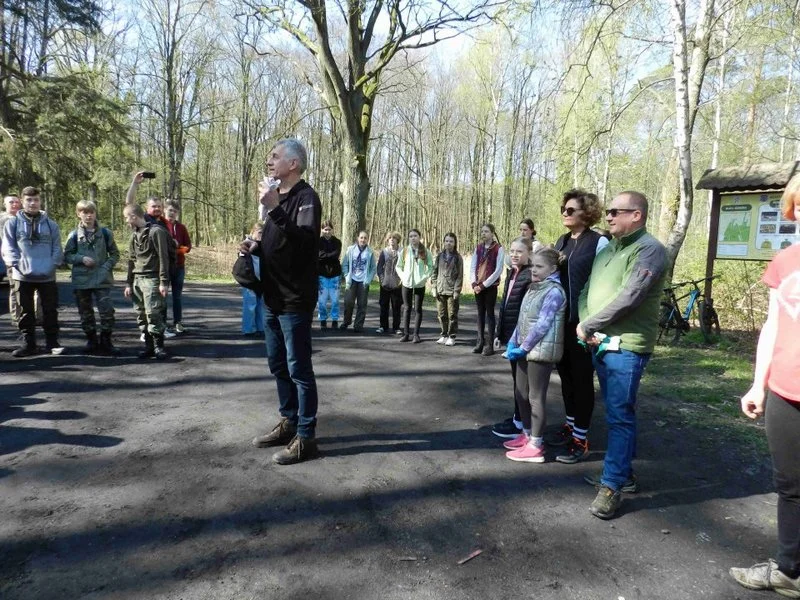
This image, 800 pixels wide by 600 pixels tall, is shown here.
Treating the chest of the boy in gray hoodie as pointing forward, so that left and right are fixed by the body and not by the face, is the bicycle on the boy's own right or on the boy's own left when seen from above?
on the boy's own left

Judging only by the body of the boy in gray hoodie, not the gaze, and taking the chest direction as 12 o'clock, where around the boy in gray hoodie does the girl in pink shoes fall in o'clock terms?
The girl in pink shoes is roughly at 11 o'clock from the boy in gray hoodie.

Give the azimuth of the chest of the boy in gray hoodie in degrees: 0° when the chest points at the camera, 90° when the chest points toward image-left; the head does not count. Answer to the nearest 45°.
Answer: approximately 0°

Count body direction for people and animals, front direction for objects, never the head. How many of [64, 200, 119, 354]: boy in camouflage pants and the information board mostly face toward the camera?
2

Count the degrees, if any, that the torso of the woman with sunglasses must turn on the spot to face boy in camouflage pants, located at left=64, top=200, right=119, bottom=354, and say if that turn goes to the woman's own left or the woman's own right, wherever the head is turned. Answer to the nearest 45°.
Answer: approximately 45° to the woman's own right

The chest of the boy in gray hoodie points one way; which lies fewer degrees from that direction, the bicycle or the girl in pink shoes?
the girl in pink shoes

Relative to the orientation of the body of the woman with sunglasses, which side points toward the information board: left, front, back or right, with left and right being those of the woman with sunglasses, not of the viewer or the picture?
back

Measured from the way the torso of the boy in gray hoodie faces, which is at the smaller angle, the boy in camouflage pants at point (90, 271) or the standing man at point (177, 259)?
the boy in camouflage pants

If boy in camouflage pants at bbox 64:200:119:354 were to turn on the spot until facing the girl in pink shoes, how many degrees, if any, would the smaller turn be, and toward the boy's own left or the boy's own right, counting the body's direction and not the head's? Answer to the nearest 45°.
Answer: approximately 45° to the boy's own left

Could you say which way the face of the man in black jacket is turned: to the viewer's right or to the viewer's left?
to the viewer's left

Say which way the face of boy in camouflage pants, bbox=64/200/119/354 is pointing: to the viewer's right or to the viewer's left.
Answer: to the viewer's right

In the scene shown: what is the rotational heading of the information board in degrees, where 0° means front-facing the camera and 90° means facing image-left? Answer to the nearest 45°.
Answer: approximately 0°

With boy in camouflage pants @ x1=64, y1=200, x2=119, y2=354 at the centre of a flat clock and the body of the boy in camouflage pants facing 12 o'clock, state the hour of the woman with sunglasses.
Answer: The woman with sunglasses is roughly at 11 o'clock from the boy in camouflage pants.

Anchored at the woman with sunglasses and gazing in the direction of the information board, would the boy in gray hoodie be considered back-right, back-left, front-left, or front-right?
back-left
